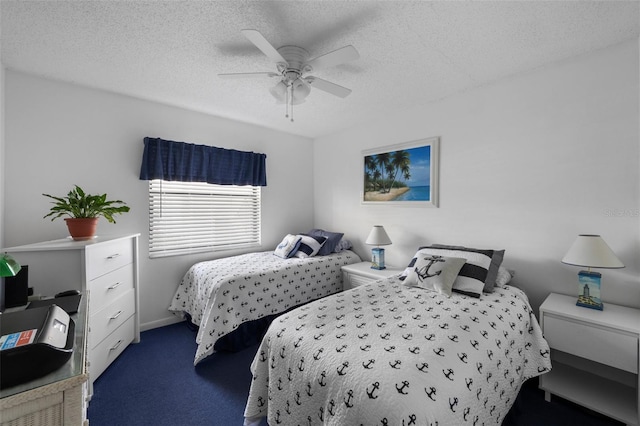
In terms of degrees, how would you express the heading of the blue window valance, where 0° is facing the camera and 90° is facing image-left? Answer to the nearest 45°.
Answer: approximately 315°

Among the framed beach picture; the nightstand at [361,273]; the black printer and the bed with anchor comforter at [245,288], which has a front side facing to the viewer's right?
the black printer

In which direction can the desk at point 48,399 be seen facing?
to the viewer's right

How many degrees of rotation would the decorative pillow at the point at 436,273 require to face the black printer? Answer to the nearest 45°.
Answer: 0° — it already faces it

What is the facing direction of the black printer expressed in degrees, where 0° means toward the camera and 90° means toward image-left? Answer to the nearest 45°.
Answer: approximately 270°

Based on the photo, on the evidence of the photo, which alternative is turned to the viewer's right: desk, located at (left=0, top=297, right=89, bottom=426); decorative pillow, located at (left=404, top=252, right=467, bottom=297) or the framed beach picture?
the desk

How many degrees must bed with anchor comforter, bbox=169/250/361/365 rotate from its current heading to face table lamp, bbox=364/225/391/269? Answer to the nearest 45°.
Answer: approximately 135° to its left

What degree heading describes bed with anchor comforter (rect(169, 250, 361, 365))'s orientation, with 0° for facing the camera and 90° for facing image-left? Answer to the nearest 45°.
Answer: approximately 45°

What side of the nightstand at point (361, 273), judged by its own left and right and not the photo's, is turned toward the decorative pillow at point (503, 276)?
left
